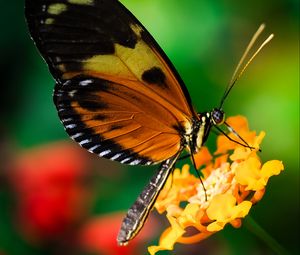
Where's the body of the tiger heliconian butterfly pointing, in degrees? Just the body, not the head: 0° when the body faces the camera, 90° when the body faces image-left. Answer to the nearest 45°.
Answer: approximately 270°

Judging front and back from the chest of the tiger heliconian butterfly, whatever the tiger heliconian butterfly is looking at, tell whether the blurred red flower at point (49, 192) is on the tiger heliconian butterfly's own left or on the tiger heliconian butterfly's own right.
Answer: on the tiger heliconian butterfly's own left
